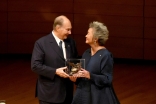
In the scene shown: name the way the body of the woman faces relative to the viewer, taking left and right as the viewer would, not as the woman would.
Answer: facing the viewer and to the left of the viewer

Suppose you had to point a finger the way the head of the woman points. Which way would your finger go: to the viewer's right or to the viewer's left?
to the viewer's left
